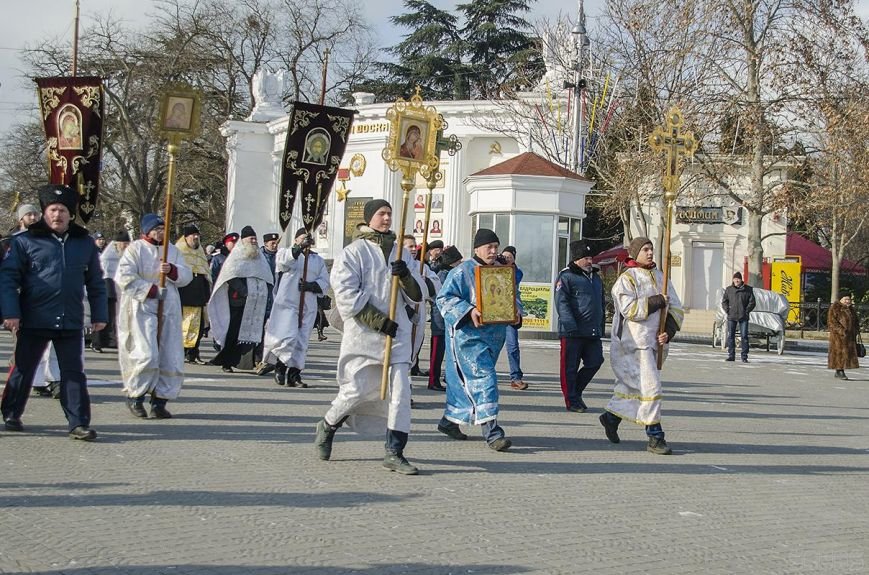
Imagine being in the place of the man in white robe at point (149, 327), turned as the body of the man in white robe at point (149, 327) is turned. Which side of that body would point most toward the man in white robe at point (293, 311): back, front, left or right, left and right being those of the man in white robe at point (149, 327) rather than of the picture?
left

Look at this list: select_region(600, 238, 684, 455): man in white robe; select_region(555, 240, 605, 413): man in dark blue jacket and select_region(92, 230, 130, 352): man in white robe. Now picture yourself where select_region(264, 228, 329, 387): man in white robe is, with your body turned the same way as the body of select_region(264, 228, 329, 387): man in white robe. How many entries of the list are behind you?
1

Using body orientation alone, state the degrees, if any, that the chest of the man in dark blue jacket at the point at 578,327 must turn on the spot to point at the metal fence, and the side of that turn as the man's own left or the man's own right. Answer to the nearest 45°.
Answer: approximately 135° to the man's own left

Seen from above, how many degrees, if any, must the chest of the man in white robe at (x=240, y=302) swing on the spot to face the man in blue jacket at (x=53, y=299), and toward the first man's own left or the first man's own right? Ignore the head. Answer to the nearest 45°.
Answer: approximately 45° to the first man's own right

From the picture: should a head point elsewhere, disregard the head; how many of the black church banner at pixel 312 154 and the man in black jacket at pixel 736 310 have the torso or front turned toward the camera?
2

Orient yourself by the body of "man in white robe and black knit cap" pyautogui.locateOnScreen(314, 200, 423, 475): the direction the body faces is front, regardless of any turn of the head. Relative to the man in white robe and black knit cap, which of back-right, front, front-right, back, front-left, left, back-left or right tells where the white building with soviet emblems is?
back-left

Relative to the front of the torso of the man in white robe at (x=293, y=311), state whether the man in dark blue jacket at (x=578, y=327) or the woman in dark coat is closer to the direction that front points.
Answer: the man in dark blue jacket
